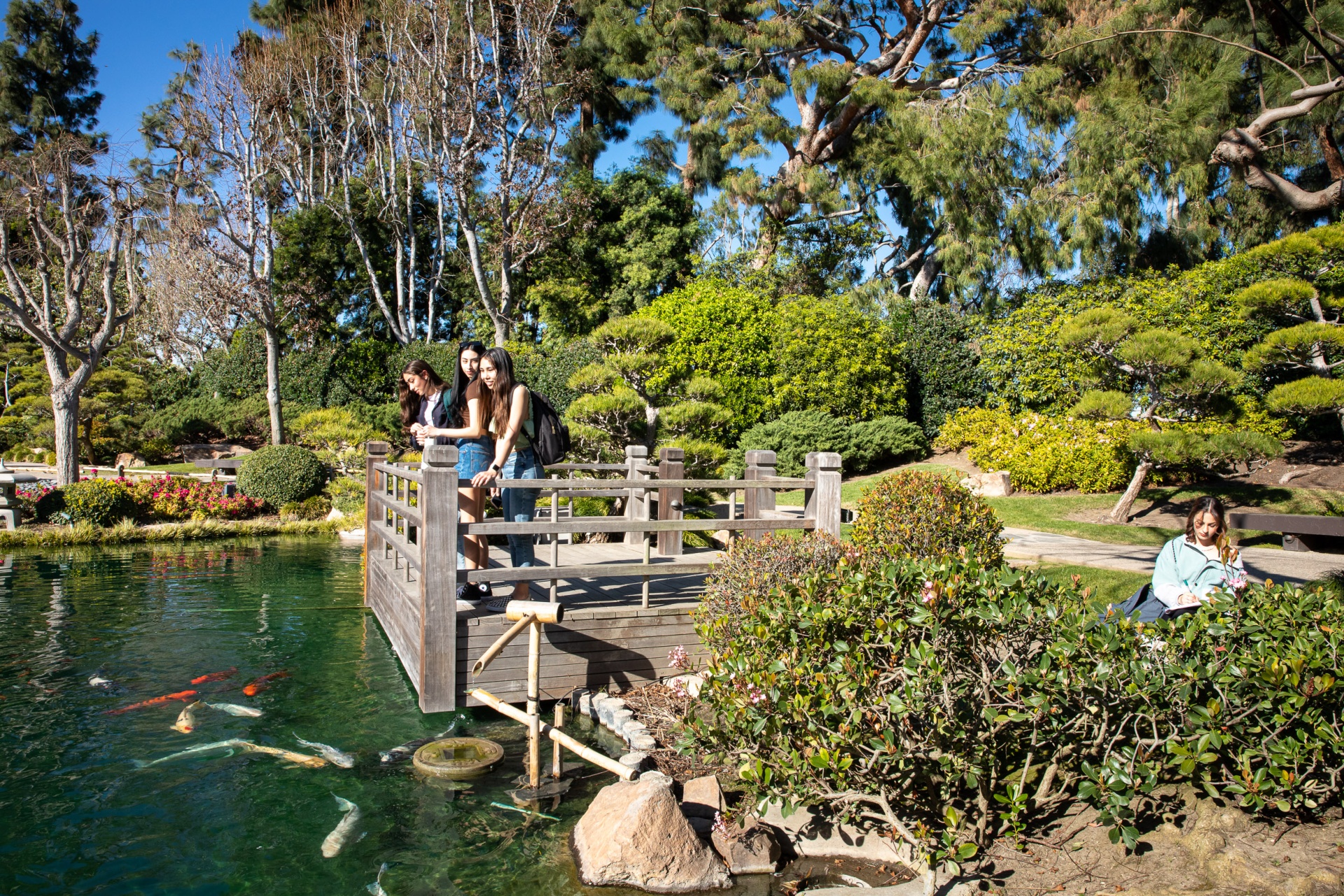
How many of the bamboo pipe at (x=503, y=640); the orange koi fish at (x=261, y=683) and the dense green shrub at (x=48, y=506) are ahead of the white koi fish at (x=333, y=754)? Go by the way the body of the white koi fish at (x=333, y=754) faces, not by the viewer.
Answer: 1

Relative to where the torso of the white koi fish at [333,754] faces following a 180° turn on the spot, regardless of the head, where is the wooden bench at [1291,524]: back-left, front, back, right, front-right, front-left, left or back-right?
back-right

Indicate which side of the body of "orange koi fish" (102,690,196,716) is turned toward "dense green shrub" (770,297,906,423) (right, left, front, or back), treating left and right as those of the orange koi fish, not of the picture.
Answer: front

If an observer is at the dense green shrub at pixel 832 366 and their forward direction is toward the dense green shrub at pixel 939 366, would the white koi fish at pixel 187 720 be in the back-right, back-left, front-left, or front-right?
back-right

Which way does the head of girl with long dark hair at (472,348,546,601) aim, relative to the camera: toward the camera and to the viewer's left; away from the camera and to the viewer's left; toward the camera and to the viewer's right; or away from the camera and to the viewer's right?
toward the camera and to the viewer's left

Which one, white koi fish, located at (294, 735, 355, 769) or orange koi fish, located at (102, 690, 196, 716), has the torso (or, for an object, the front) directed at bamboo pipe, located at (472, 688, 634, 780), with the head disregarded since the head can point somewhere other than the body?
the white koi fish
